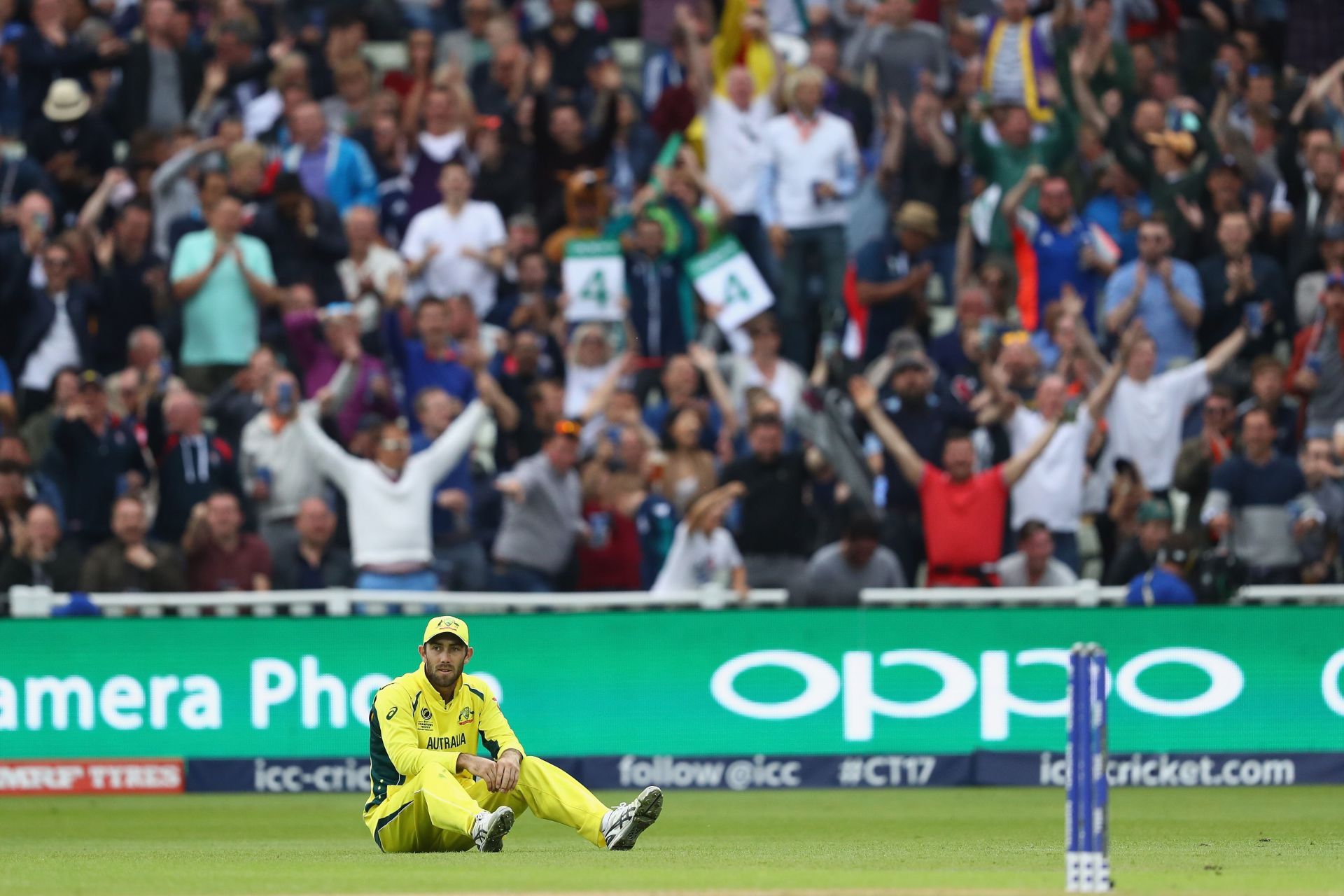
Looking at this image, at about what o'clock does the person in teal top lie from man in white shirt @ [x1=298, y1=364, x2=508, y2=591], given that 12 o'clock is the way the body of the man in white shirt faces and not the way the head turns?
The person in teal top is roughly at 5 o'clock from the man in white shirt.

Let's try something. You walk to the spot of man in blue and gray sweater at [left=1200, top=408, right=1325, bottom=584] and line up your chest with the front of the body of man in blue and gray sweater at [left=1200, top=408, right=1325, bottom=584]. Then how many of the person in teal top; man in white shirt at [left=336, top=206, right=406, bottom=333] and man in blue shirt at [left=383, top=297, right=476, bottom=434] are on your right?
3

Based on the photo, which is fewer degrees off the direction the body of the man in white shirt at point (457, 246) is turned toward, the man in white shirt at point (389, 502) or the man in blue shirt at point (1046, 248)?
the man in white shirt

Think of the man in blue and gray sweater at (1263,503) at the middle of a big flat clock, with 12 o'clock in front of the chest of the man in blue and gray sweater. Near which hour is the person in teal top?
The person in teal top is roughly at 3 o'clock from the man in blue and gray sweater.

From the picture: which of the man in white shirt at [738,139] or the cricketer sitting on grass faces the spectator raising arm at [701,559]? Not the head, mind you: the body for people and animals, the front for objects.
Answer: the man in white shirt

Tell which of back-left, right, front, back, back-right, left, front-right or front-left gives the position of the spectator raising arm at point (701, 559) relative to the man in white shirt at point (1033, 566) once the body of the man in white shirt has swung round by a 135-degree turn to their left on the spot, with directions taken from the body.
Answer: back-left

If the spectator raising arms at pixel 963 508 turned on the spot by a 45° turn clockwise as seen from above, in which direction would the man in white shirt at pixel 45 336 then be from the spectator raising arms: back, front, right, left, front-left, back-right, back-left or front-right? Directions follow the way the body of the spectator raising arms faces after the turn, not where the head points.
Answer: front-right

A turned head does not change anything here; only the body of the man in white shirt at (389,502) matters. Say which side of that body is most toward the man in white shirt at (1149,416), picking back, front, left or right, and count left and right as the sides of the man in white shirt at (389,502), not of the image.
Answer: left

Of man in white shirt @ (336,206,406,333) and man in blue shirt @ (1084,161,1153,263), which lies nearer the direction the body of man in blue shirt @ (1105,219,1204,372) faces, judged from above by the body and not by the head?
the man in white shirt

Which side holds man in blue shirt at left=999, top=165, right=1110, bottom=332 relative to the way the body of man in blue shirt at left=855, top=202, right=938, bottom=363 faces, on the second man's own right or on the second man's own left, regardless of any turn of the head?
on the second man's own left

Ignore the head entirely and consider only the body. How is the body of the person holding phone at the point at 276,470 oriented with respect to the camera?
toward the camera

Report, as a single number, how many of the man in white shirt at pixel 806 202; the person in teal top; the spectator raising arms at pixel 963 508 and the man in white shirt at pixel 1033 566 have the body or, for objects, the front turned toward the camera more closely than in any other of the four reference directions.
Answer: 4

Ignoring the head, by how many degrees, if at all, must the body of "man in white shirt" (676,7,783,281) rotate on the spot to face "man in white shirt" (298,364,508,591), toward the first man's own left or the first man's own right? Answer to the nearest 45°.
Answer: approximately 45° to the first man's own right
